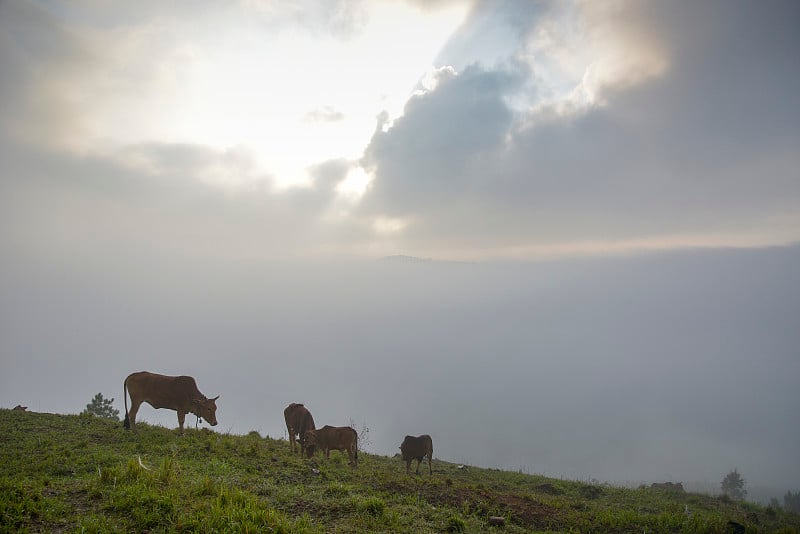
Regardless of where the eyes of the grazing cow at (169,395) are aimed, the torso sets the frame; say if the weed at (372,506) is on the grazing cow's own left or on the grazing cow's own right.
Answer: on the grazing cow's own right

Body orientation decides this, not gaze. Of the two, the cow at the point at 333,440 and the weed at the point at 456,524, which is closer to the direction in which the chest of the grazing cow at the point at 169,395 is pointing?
the cow

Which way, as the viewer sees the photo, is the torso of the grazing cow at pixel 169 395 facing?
to the viewer's right

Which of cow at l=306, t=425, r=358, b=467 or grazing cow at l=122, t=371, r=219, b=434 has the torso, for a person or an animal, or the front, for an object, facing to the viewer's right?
the grazing cow

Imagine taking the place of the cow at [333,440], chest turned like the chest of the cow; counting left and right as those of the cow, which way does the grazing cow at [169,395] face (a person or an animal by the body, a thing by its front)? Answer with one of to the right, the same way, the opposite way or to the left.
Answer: the opposite way

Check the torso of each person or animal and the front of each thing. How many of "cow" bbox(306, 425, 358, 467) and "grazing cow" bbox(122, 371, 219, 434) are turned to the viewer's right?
1

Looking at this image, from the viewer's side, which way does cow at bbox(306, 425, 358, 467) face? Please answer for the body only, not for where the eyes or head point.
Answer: to the viewer's left

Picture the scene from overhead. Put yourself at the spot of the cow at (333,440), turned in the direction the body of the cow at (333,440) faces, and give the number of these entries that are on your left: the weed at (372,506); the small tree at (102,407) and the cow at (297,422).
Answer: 1

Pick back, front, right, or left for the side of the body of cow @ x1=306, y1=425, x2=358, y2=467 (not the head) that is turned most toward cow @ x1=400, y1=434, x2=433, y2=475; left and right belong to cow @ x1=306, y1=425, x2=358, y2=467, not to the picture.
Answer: back

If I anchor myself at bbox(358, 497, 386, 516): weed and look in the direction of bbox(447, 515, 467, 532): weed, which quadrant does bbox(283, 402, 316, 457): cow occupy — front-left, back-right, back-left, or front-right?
back-left
